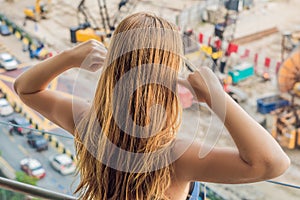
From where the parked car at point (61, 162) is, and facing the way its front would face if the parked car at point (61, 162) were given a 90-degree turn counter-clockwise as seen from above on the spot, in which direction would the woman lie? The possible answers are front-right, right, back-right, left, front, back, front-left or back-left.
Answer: front-left

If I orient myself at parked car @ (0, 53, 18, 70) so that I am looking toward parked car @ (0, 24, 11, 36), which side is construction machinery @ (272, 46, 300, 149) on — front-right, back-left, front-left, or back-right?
back-right

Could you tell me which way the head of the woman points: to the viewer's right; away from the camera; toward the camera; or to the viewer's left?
away from the camera

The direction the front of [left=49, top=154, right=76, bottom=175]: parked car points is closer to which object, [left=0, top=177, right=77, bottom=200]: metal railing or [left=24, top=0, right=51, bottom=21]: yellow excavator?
the yellow excavator

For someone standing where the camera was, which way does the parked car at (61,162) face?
facing away from the viewer and to the left of the viewer

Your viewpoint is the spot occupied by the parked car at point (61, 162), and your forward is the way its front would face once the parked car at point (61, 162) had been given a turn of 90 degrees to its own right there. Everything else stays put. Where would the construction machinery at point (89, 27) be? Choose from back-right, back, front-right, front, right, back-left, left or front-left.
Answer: front-left
